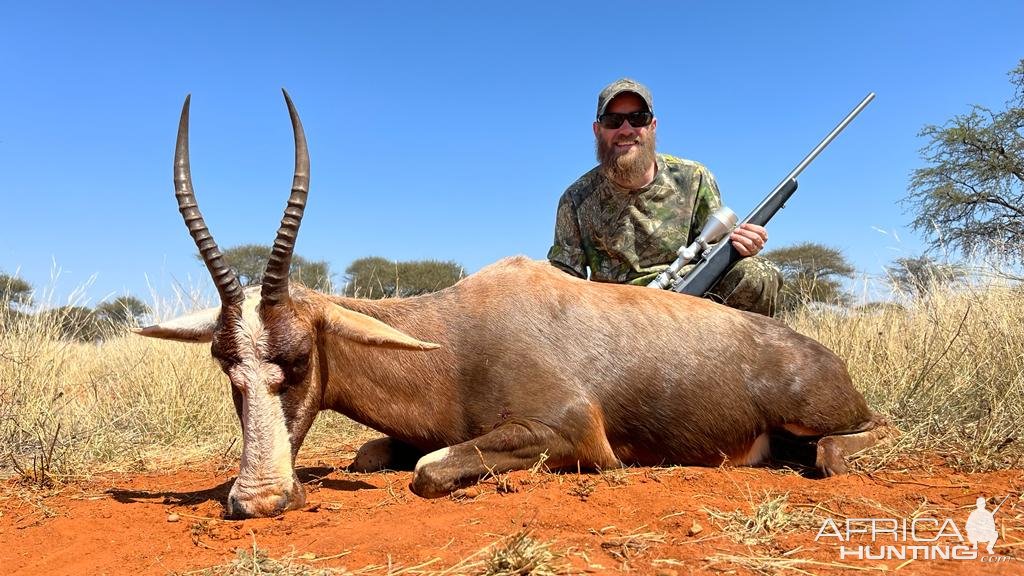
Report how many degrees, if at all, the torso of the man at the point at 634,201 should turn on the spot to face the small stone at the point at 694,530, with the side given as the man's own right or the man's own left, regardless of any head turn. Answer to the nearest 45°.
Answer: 0° — they already face it

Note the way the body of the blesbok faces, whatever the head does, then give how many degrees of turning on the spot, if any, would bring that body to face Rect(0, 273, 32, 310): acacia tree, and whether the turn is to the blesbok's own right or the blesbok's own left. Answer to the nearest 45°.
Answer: approximately 45° to the blesbok's own right

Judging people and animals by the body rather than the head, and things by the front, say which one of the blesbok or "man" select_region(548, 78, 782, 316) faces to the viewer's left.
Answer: the blesbok

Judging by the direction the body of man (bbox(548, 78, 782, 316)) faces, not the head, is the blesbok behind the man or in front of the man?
in front

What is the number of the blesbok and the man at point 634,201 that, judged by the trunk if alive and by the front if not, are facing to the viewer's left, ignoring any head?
1

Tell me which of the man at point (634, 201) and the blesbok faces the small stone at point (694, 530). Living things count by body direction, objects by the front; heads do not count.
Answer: the man

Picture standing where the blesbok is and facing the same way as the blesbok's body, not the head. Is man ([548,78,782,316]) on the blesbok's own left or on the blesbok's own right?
on the blesbok's own right

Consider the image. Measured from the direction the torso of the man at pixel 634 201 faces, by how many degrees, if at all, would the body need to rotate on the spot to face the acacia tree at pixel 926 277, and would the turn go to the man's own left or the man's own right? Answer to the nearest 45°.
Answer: approximately 135° to the man's own left

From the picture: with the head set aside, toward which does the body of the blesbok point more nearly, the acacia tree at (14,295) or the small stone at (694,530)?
the acacia tree

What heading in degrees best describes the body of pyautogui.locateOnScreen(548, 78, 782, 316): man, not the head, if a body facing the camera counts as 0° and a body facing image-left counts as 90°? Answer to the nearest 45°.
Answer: approximately 0°

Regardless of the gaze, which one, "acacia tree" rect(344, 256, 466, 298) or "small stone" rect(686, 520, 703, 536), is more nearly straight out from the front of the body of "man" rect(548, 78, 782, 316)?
the small stone

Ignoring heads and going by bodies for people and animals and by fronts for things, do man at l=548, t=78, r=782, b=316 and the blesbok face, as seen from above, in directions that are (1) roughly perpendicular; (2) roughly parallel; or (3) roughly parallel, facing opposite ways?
roughly perpendicular

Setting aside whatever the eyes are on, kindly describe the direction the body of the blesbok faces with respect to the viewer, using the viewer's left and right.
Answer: facing to the left of the viewer

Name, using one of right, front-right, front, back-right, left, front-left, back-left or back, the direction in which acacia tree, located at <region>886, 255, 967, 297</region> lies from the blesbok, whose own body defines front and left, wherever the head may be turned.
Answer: back-right

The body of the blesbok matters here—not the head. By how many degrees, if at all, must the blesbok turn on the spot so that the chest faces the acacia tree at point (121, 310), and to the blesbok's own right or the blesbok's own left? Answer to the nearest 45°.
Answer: approximately 45° to the blesbok's own right
